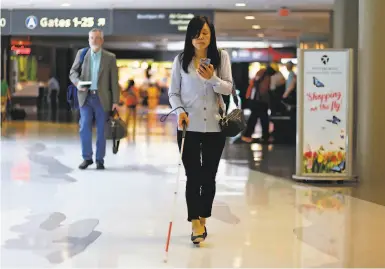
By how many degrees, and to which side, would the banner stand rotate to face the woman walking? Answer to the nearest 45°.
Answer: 0° — it already faces them

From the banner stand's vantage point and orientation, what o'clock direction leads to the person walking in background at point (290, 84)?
The person walking in background is roughly at 6 o'clock from the banner stand.

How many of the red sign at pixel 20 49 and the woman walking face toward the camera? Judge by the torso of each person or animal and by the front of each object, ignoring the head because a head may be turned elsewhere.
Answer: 2

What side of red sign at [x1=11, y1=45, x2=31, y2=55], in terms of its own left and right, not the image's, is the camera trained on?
front

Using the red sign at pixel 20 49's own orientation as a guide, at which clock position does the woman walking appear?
The woman walking is roughly at 12 o'clock from the red sign.

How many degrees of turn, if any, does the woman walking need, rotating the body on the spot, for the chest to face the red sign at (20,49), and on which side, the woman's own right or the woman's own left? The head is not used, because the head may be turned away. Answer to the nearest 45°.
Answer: approximately 180°

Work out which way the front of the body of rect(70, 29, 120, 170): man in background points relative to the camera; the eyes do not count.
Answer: toward the camera

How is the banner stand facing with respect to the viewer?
toward the camera

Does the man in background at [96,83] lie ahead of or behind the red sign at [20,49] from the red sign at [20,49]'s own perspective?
ahead

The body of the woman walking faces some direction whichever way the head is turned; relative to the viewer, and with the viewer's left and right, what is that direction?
facing the viewer
